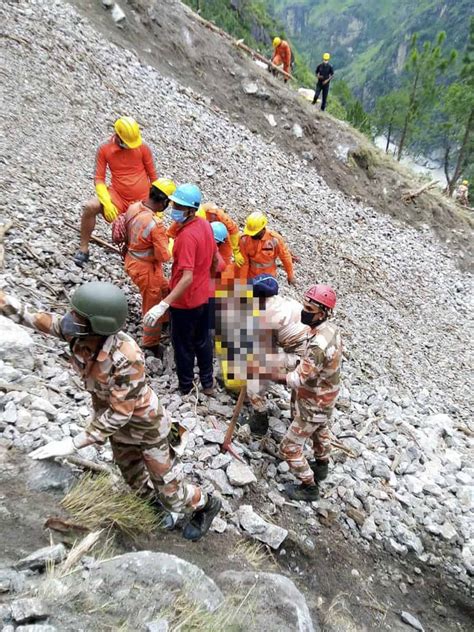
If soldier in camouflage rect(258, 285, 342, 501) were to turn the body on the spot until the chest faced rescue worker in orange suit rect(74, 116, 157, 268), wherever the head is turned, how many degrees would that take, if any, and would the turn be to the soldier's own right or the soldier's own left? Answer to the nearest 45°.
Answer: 0° — they already face them

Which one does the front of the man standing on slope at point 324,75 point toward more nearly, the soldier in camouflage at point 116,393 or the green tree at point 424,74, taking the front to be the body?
the soldier in camouflage

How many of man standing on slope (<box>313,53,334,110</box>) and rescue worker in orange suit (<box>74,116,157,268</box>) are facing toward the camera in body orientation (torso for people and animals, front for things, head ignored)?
2

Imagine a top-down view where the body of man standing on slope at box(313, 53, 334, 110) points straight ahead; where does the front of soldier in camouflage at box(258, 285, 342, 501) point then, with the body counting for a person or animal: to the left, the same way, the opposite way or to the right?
to the right

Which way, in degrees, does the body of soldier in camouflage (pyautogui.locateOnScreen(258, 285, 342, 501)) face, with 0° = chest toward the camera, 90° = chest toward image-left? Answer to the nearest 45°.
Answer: approximately 90°

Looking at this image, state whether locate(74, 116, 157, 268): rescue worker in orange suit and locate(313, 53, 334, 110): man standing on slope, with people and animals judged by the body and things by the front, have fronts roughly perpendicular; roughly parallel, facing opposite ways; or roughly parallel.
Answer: roughly parallel

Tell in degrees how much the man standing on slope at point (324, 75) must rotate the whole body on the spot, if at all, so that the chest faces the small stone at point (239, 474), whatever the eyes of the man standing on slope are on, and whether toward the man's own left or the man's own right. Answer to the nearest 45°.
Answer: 0° — they already face it

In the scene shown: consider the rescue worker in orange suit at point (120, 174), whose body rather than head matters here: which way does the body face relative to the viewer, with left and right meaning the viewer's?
facing the viewer

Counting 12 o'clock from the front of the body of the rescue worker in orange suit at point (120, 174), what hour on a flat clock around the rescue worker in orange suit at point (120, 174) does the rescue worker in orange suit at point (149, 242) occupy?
the rescue worker in orange suit at point (149, 242) is roughly at 11 o'clock from the rescue worker in orange suit at point (120, 174).

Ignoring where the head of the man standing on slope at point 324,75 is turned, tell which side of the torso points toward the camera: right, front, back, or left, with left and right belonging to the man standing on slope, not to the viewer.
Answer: front

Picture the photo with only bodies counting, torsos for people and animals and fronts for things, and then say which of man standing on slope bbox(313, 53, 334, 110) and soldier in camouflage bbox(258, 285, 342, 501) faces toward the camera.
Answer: the man standing on slope

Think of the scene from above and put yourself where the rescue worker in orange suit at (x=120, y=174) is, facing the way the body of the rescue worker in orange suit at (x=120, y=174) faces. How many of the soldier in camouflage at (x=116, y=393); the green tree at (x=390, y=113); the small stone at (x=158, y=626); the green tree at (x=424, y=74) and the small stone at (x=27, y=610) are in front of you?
3

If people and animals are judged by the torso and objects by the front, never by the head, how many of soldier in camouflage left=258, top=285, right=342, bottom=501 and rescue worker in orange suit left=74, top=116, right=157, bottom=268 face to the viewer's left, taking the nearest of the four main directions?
1

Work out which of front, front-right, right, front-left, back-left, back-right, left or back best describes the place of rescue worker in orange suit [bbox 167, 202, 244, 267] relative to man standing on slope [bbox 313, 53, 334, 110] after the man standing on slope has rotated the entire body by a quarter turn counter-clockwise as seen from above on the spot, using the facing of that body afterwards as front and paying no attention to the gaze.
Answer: right

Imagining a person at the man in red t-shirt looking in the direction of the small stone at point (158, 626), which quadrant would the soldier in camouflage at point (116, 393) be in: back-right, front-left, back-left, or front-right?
front-right

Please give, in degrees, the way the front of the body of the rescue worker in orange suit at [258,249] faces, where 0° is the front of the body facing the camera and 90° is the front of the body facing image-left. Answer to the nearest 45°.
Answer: approximately 45°
